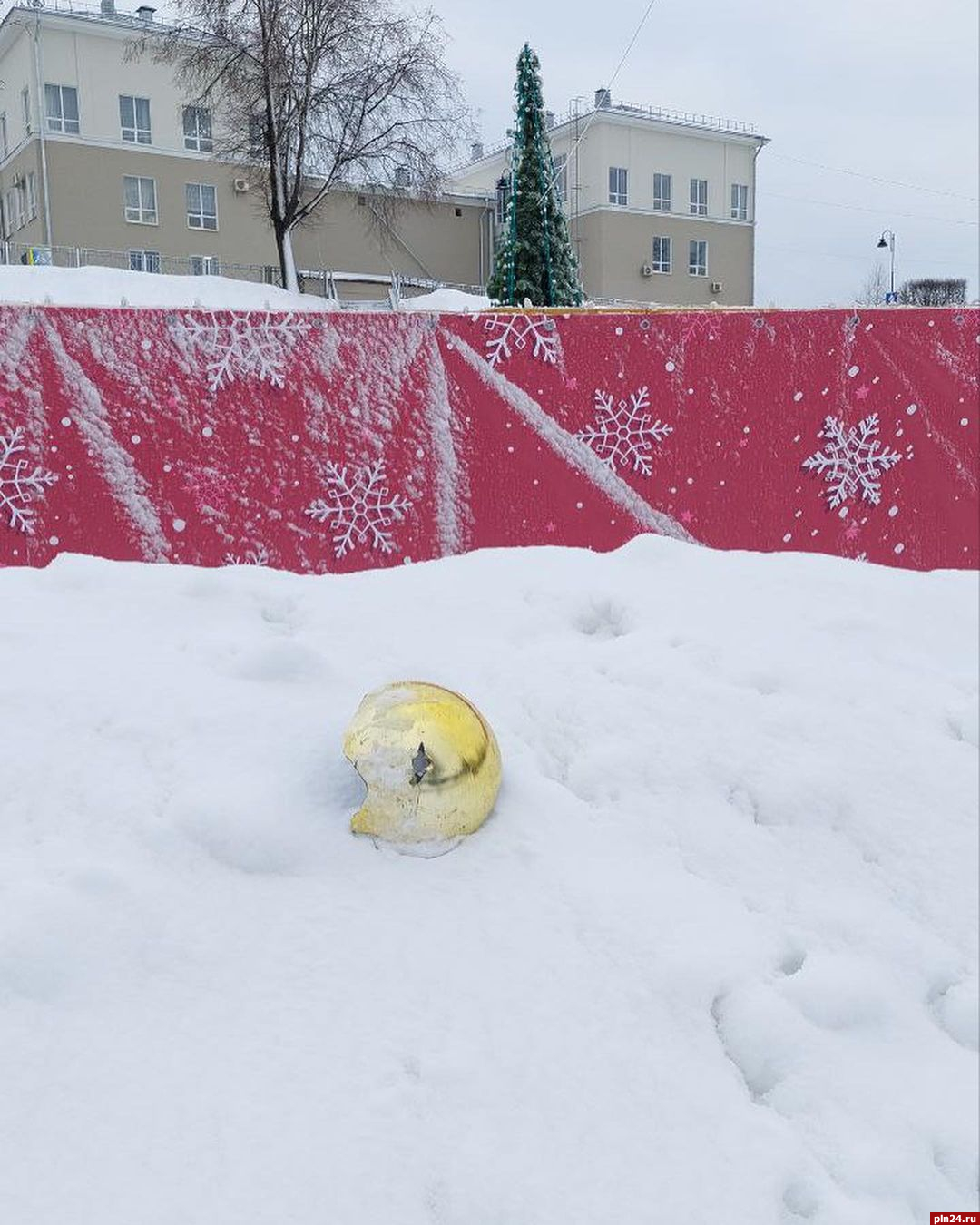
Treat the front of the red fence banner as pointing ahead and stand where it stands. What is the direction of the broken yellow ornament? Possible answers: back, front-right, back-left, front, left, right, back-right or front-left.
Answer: front

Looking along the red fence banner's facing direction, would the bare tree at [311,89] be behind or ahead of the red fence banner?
behind

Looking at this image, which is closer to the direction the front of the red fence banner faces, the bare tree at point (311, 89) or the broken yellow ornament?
the broken yellow ornament

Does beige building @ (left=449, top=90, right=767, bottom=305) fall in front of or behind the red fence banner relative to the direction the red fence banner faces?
behind

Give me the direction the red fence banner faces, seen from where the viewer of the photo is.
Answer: facing the viewer

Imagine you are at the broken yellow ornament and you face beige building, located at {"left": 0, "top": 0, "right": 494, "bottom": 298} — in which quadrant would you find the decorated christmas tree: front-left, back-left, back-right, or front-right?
front-right

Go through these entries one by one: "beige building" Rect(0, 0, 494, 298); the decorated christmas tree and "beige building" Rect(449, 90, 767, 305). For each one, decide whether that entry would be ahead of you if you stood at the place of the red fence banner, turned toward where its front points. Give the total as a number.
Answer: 0

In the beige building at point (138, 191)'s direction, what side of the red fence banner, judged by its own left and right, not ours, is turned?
back

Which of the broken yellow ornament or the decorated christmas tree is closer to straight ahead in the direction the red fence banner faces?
the broken yellow ornament

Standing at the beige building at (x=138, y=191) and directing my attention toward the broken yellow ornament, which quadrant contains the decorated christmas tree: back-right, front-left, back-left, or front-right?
front-left

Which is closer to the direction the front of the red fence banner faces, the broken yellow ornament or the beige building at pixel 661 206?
the broken yellow ornament

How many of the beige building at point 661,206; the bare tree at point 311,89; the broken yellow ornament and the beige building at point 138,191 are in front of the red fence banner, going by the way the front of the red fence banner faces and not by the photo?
1

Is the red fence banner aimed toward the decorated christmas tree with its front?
no
